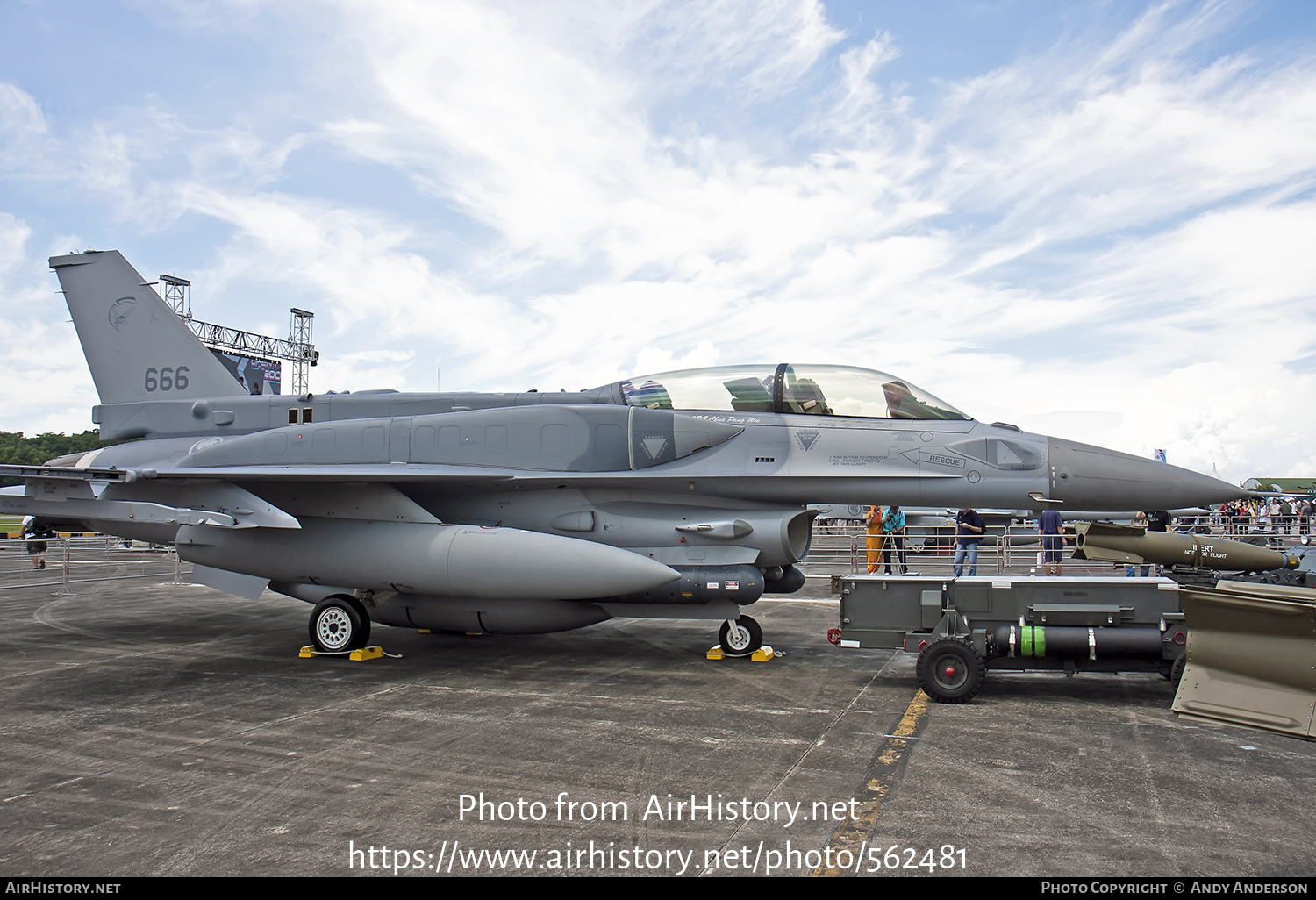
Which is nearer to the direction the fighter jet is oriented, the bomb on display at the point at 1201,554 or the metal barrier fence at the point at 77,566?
the bomb on display

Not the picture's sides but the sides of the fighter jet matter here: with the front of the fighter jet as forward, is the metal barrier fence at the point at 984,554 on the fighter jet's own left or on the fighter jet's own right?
on the fighter jet's own left

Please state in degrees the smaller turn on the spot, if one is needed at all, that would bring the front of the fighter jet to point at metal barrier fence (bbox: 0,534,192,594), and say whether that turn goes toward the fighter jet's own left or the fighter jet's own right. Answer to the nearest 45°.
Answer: approximately 135° to the fighter jet's own left

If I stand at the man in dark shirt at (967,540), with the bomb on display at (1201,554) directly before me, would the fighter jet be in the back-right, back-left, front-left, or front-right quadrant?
back-right

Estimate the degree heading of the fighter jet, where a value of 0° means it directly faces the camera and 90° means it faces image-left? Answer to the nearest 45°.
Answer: approximately 270°
